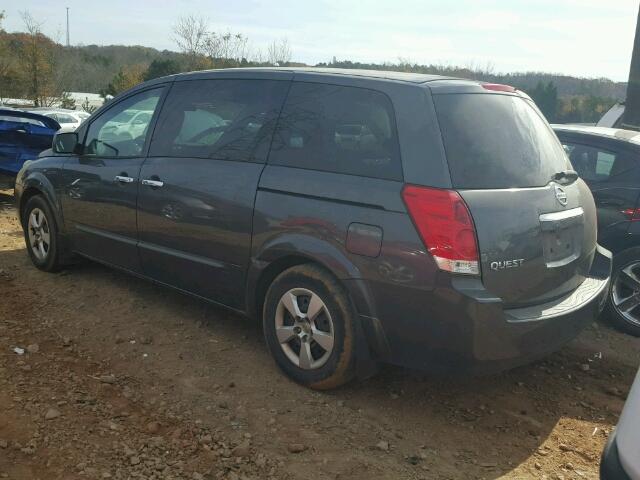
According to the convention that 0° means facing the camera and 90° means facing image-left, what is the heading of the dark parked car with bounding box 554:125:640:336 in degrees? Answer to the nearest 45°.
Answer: approximately 135°

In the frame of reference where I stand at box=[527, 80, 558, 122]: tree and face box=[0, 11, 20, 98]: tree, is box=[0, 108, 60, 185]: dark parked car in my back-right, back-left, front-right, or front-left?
front-left

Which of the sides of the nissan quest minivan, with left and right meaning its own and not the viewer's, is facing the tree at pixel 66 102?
front

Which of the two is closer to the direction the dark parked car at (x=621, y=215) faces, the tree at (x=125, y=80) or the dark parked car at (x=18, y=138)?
the tree

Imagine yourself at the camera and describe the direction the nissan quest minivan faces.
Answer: facing away from the viewer and to the left of the viewer

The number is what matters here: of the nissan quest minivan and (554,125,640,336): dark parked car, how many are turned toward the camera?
0

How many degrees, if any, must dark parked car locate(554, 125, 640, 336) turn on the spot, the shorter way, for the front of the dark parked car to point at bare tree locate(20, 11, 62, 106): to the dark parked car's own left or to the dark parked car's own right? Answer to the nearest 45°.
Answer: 0° — it already faces it

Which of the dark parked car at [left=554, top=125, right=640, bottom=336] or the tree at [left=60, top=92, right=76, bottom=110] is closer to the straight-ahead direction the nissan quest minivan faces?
the tree

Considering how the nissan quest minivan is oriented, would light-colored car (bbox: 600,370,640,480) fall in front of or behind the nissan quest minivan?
behind

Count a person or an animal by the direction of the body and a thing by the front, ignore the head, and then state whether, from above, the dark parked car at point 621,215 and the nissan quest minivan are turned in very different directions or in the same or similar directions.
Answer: same or similar directions

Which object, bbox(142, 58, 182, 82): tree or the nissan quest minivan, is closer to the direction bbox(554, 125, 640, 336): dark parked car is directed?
the tree

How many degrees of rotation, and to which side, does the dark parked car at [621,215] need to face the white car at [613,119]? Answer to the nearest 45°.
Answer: approximately 45° to its right

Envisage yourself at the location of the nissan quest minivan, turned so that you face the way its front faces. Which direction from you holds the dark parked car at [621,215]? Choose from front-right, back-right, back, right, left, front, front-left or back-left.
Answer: right
